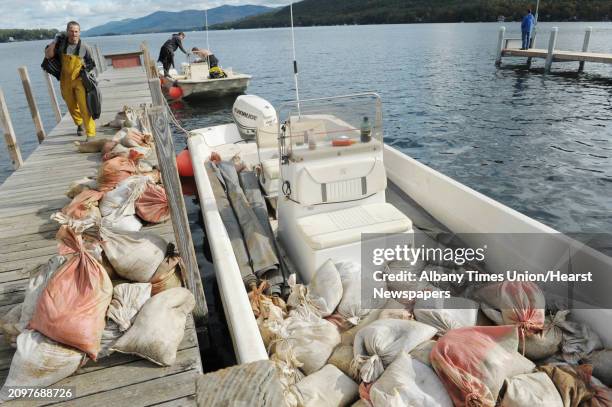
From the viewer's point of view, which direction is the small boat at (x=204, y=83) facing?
to the viewer's right

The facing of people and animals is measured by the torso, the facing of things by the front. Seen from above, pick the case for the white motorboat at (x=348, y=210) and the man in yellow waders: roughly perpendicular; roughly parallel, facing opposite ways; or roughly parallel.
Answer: roughly parallel

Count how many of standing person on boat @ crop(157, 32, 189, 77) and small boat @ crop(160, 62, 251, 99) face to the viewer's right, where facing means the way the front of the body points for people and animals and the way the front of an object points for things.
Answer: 2

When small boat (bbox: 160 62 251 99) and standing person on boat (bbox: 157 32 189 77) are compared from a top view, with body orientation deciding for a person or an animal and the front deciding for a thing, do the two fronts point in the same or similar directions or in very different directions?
same or similar directions

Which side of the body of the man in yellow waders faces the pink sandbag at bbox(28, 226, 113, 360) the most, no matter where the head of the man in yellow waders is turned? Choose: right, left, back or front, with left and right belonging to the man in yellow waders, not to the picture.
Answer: front

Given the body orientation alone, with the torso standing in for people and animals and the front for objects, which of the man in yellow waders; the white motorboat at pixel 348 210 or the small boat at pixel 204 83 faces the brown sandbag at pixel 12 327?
the man in yellow waders

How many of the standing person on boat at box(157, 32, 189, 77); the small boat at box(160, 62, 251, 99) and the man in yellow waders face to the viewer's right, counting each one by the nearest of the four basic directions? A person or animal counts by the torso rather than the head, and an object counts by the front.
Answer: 2

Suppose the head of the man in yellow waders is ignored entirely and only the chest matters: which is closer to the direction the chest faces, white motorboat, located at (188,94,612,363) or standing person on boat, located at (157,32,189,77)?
the white motorboat

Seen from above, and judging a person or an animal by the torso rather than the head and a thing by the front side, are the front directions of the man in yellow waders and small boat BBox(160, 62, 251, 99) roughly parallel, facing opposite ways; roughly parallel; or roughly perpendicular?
roughly perpendicular

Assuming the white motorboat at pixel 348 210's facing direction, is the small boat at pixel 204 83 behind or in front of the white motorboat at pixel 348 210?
behind

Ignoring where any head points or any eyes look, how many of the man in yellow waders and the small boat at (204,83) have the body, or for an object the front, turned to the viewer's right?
1

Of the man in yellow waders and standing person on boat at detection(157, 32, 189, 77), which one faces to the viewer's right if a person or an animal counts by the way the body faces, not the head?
the standing person on boat

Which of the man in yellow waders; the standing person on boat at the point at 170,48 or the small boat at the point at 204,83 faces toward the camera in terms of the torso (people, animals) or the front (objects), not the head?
the man in yellow waders

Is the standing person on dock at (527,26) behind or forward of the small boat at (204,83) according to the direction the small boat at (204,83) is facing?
forward

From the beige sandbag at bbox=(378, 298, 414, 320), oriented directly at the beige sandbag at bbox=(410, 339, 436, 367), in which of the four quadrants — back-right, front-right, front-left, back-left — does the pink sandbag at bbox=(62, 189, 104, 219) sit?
back-right

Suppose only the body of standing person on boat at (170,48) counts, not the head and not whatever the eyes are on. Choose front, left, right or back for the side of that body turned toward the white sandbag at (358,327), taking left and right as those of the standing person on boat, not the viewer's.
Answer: right

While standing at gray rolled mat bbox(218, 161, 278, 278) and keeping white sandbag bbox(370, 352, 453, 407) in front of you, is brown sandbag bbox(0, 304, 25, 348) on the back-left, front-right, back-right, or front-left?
front-right

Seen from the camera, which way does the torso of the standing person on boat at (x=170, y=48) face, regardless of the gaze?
to the viewer's right

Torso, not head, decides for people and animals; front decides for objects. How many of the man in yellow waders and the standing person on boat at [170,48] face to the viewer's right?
1

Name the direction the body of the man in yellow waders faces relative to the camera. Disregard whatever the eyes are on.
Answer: toward the camera
